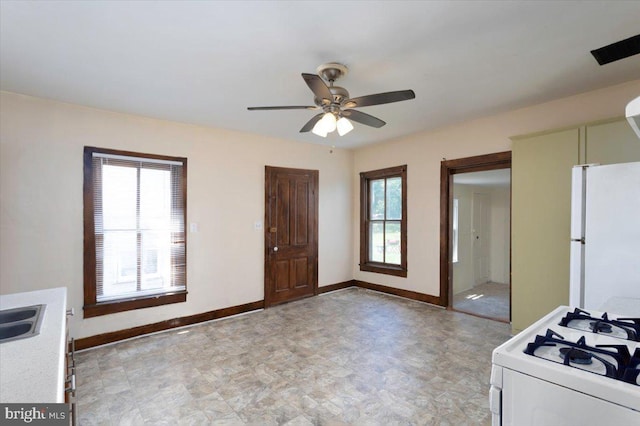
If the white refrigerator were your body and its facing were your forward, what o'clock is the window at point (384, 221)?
The window is roughly at 1 o'clock from the white refrigerator.

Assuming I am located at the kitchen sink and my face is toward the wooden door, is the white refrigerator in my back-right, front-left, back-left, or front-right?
front-right

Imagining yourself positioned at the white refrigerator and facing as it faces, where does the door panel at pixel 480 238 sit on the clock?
The door panel is roughly at 2 o'clock from the white refrigerator.

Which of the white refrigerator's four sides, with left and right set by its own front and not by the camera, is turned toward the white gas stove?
left

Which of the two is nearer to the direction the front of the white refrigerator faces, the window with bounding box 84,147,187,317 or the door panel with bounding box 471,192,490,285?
the window

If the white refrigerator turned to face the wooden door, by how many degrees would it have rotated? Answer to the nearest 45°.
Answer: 0° — it already faces it

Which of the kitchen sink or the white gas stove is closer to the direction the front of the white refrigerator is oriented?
the kitchen sink

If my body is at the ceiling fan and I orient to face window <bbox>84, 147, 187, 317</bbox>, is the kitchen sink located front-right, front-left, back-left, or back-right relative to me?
front-left

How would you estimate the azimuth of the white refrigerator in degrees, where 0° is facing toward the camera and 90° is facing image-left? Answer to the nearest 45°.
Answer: approximately 90°

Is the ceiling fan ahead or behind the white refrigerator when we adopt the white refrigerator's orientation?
ahead

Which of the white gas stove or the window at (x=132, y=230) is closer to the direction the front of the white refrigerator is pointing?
the window

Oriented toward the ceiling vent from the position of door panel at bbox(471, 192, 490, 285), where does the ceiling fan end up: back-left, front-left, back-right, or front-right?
front-right
